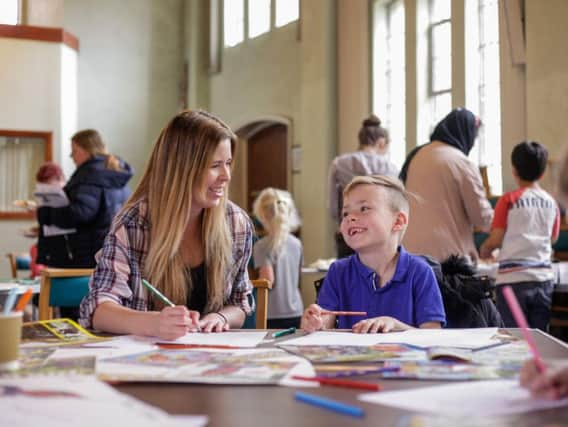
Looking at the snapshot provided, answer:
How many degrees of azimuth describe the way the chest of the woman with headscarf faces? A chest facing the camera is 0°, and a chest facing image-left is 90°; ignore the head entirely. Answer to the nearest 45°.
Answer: approximately 225°

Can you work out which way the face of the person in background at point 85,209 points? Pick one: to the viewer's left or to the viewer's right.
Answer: to the viewer's left

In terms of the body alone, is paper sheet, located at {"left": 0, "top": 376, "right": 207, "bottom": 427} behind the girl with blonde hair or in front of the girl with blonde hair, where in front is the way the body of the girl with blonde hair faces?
behind

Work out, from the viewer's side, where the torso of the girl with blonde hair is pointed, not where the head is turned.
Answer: away from the camera

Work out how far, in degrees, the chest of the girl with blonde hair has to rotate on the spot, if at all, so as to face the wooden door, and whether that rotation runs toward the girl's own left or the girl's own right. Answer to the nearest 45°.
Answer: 0° — they already face it

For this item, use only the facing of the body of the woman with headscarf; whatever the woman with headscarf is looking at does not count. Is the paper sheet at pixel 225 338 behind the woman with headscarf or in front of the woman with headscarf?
behind

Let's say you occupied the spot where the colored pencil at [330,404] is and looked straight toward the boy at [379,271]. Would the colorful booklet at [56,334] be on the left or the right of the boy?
left

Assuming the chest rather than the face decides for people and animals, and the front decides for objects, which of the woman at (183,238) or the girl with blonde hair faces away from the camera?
the girl with blonde hair

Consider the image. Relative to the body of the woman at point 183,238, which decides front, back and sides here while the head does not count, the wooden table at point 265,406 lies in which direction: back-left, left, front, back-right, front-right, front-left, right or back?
front-right

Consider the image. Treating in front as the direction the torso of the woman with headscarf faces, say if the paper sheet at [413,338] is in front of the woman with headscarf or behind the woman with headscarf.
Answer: behind

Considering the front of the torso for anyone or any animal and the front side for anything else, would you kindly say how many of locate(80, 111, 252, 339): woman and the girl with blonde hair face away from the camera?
1

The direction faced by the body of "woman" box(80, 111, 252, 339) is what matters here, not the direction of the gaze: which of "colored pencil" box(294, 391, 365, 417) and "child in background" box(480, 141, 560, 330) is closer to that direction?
the colored pencil
